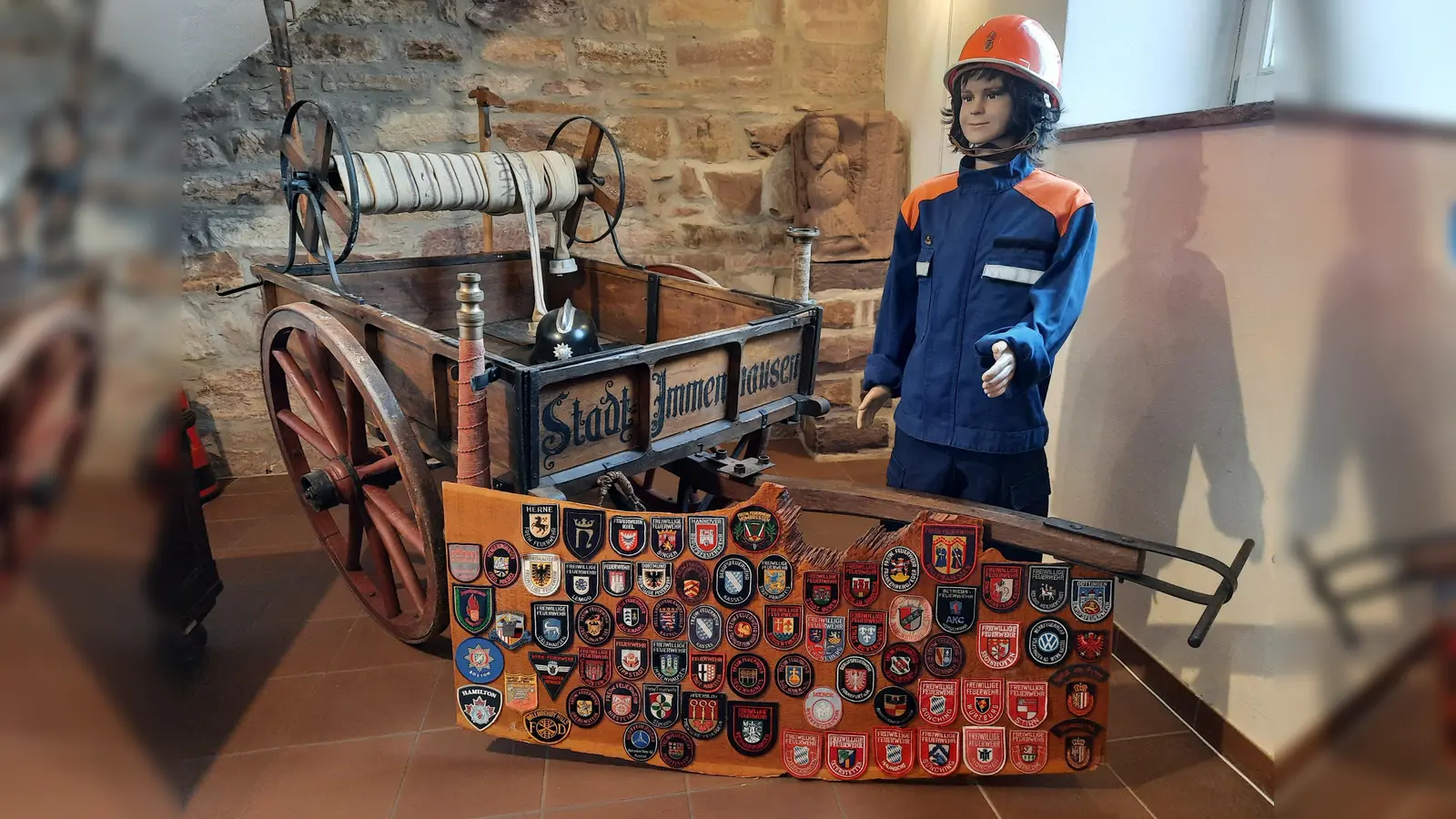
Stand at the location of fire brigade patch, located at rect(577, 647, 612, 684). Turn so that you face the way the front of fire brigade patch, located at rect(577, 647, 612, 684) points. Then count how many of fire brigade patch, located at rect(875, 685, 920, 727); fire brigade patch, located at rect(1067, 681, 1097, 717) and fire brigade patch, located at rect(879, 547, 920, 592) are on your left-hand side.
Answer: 3

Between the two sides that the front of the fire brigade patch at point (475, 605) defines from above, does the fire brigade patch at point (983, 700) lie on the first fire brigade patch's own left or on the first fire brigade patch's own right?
on the first fire brigade patch's own left

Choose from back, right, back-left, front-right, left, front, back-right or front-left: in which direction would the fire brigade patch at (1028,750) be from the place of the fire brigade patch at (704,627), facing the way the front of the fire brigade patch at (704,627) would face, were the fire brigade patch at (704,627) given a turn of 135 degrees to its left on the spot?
front-right

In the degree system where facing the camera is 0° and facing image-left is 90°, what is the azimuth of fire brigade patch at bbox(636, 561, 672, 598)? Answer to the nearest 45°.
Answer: approximately 0°

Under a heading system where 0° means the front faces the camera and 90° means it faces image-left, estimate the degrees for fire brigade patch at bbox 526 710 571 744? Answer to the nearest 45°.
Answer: approximately 0°

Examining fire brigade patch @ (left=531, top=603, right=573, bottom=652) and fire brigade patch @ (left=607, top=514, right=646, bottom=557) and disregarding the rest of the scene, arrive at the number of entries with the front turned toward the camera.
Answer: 2
